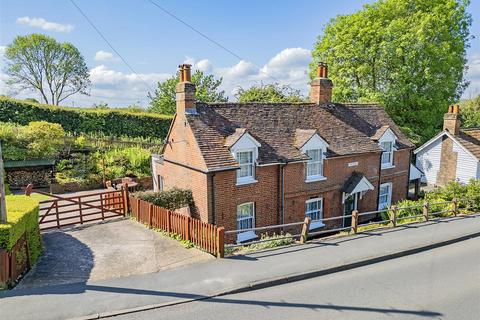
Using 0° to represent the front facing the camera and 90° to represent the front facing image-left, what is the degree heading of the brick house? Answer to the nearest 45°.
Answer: approximately 315°

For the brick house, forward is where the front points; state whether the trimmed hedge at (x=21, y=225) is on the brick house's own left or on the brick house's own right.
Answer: on the brick house's own right

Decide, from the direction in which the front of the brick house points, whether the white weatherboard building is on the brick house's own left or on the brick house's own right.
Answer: on the brick house's own left

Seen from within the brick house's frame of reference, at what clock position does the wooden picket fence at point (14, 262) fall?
The wooden picket fence is roughly at 3 o'clock from the brick house.

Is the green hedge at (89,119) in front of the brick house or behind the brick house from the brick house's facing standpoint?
behind

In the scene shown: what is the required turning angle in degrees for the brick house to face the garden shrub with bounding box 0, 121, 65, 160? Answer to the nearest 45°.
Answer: approximately 135° to its right
